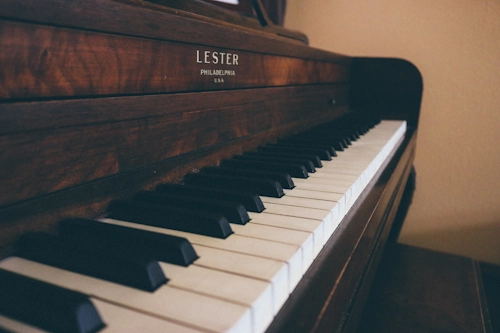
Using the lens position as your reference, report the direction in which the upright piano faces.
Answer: facing the viewer and to the right of the viewer
